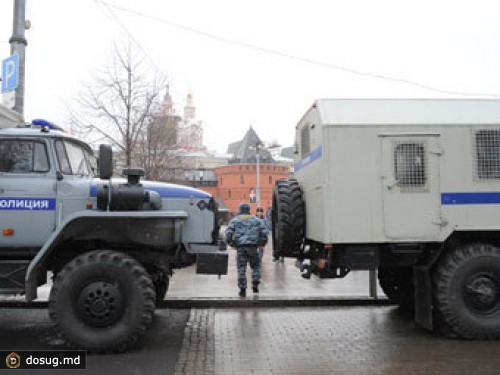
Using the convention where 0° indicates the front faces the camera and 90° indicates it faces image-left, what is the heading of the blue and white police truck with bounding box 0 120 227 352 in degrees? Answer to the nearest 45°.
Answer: approximately 270°

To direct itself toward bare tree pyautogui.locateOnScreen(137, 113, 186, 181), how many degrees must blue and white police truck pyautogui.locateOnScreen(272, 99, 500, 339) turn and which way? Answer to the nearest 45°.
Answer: approximately 135° to its left

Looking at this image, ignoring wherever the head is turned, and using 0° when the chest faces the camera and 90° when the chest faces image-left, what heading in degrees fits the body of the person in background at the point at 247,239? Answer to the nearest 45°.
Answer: approximately 180°

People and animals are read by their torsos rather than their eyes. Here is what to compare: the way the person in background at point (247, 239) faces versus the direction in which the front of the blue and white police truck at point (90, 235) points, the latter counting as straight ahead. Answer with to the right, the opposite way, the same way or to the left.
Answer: to the left

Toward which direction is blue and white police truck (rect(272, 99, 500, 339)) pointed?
to the viewer's right

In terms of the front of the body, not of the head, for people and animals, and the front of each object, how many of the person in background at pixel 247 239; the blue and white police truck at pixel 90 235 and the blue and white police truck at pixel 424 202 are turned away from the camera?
1

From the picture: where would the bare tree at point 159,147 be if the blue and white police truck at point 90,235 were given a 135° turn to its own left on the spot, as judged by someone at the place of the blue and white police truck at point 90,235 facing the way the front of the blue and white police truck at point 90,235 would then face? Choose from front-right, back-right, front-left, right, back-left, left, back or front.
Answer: front-right

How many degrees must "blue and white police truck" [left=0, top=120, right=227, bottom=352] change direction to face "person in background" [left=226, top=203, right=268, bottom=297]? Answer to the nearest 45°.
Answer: approximately 45° to its left

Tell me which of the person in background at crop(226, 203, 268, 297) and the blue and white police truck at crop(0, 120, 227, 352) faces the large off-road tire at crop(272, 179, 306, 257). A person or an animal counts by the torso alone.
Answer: the blue and white police truck

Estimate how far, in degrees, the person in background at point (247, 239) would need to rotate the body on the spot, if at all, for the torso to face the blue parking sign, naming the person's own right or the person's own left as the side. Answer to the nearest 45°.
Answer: approximately 90° to the person's own left

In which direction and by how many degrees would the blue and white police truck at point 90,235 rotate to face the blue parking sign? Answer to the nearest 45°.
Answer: approximately 135° to its left

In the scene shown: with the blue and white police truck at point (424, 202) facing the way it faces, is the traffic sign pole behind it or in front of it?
behind

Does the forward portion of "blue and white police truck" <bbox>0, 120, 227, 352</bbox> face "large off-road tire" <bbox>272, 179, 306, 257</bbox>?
yes

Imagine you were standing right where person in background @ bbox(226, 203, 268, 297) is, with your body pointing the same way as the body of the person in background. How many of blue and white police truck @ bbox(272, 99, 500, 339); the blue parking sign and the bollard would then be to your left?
1

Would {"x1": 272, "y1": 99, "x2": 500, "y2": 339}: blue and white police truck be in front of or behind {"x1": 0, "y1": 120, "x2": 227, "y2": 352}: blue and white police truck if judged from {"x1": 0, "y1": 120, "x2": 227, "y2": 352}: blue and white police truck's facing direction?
in front
